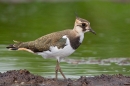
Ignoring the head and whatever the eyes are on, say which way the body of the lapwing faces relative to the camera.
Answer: to the viewer's right
